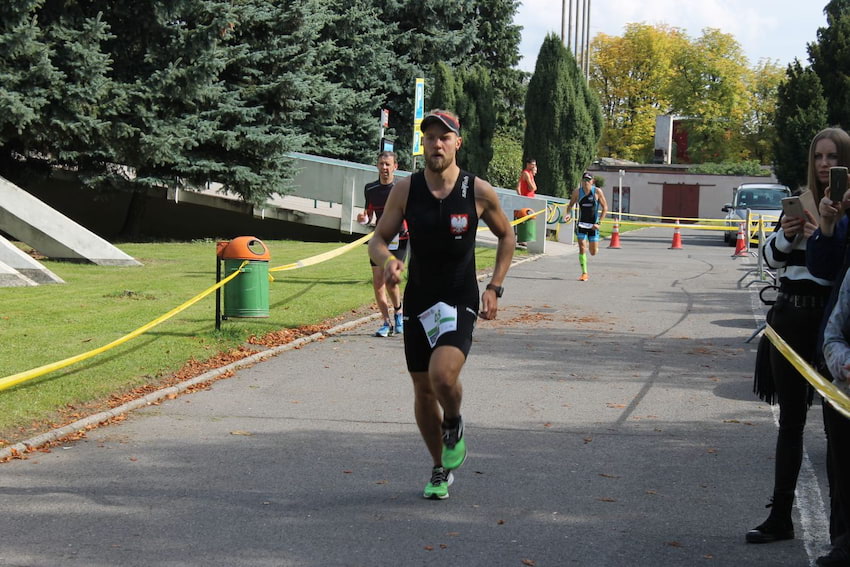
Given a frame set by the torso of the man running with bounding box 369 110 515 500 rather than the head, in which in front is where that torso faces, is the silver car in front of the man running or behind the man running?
behind

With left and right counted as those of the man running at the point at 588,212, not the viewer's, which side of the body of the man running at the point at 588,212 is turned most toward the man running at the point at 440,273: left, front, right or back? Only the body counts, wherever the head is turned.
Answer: front

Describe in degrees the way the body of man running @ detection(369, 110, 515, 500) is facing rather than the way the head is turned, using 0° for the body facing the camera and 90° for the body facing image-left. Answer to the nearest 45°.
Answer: approximately 0°

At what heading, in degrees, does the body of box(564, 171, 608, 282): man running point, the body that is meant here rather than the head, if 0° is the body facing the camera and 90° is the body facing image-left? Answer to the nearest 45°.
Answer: approximately 0°

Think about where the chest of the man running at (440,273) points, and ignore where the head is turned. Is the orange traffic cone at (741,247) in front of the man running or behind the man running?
behind

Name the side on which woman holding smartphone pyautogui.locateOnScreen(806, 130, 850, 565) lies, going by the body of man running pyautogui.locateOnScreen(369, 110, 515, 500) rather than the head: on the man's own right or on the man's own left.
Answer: on the man's own left

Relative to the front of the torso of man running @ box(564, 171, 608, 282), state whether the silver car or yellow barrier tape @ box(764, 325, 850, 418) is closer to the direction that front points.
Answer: the yellow barrier tape

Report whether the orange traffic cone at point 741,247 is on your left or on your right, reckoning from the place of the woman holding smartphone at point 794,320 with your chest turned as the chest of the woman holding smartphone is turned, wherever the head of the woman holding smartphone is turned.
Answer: on your right

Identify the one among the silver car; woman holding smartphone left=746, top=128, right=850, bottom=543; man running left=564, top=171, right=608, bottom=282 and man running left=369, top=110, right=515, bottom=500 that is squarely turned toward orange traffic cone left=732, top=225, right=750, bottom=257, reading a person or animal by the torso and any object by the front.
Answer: the silver car

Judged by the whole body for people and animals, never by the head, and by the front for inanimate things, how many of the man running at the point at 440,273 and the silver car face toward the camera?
2
